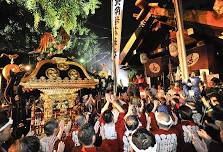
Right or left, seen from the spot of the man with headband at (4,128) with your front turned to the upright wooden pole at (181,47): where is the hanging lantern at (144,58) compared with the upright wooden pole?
left

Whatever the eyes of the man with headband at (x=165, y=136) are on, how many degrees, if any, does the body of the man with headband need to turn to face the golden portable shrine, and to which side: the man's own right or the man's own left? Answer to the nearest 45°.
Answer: approximately 45° to the man's own left

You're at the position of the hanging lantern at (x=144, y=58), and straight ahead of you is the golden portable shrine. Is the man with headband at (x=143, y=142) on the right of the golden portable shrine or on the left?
left

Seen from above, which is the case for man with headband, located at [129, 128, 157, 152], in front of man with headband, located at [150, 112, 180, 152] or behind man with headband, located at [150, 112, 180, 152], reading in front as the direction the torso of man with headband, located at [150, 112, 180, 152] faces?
behind

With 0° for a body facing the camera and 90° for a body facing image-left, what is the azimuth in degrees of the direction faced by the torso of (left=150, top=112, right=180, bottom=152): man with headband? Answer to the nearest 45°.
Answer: approximately 180°
